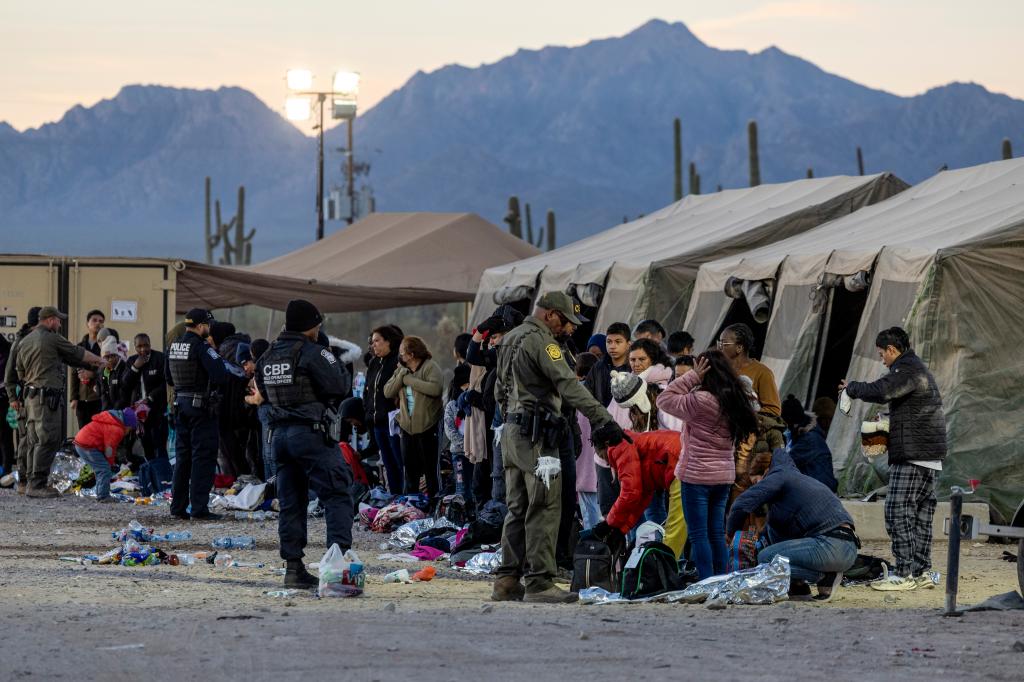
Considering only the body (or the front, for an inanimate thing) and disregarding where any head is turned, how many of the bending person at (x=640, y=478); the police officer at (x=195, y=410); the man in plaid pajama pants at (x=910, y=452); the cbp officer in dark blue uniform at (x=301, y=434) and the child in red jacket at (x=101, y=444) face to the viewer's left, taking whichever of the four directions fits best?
2

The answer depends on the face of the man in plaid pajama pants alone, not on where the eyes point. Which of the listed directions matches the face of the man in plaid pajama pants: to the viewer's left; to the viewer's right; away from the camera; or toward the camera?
to the viewer's left

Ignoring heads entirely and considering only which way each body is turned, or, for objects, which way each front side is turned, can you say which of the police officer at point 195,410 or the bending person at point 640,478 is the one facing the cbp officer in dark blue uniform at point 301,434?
the bending person

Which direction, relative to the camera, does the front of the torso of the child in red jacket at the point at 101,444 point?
to the viewer's right

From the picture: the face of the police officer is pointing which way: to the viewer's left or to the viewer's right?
to the viewer's right

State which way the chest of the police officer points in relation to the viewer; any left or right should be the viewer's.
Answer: facing away from the viewer and to the right of the viewer

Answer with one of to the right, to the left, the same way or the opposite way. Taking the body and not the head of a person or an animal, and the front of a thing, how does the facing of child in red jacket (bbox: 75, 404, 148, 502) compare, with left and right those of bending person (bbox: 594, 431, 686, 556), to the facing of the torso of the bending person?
the opposite way

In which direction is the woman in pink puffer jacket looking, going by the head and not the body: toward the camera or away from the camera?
away from the camera

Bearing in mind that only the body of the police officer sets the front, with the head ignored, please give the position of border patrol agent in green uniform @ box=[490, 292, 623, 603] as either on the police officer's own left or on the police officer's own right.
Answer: on the police officer's own right

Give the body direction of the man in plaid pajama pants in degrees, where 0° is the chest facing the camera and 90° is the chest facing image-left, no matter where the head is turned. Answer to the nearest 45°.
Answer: approximately 90°
